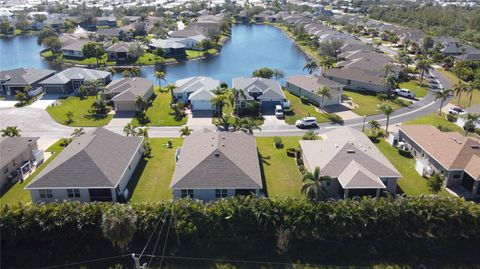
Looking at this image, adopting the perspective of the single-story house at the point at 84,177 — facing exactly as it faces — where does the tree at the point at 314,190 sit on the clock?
The tree is roughly at 4 o'clock from the single-story house.

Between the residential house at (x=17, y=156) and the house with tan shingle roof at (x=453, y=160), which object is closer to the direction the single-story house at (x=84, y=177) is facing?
the residential house

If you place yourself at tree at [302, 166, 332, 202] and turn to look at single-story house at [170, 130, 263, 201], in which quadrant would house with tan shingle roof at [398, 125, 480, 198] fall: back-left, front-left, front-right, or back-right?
back-right

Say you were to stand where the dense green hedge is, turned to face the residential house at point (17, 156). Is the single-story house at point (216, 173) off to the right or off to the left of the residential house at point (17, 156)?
right

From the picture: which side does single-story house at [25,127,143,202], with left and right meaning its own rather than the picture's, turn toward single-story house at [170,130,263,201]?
right

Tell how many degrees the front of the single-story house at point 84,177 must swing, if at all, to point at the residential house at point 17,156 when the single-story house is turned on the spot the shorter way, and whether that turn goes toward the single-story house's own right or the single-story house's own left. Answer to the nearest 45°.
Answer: approximately 45° to the single-story house's own left

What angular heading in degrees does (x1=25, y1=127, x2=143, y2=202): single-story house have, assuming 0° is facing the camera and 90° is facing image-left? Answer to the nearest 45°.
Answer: approximately 180°

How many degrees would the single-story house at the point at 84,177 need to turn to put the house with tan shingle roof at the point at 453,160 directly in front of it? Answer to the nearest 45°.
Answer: approximately 90° to its right

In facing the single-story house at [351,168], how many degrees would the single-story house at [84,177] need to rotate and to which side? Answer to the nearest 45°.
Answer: approximately 90° to its right
